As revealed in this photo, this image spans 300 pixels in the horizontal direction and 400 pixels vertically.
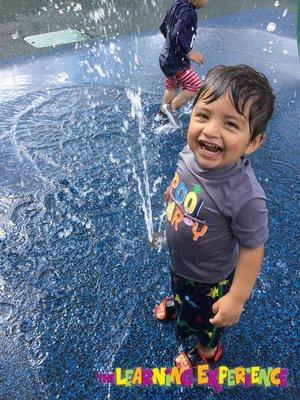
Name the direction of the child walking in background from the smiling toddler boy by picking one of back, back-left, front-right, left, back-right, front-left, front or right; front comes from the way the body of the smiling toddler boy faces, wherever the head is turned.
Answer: back-right

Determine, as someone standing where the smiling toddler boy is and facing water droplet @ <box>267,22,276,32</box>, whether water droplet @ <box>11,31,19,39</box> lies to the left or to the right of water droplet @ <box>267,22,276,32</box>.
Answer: left

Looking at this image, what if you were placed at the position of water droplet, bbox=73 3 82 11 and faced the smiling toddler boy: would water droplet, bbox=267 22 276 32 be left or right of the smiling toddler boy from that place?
left

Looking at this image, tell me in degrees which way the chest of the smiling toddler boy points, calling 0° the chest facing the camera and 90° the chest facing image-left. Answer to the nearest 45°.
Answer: approximately 45°

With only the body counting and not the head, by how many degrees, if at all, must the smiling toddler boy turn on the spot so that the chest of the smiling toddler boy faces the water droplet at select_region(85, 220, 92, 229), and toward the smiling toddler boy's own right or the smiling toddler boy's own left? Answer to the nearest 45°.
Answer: approximately 90° to the smiling toddler boy's own right

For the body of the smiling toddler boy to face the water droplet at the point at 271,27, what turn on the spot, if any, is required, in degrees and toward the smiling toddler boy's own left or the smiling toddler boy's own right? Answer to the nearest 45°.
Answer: approximately 135° to the smiling toddler boy's own right

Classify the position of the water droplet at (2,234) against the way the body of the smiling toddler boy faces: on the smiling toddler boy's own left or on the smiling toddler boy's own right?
on the smiling toddler boy's own right
